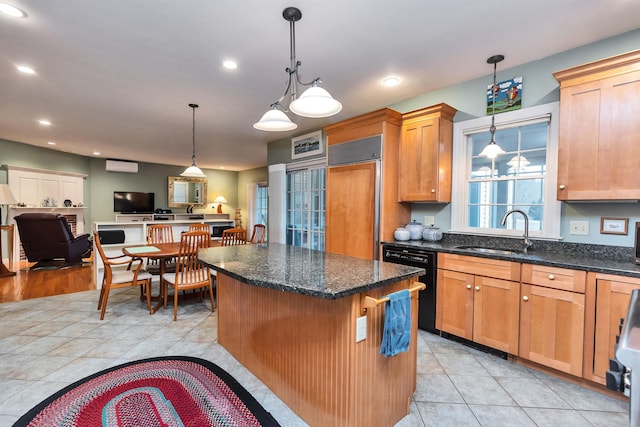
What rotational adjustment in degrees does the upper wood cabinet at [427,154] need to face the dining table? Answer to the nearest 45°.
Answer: approximately 45° to its right

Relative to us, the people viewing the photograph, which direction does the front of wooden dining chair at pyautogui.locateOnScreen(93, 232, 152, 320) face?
facing to the right of the viewer

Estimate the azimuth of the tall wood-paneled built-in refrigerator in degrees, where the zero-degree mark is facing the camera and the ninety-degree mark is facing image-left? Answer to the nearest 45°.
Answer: approximately 45°

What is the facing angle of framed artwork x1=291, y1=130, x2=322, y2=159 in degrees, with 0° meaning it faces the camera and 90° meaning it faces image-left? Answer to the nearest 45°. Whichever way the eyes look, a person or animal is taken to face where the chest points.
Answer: approximately 45°

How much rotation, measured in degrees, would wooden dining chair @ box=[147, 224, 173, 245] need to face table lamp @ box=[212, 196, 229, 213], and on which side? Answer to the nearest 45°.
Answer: approximately 180°

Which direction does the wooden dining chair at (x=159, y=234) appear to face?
toward the camera

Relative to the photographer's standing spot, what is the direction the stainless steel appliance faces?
facing to the left of the viewer

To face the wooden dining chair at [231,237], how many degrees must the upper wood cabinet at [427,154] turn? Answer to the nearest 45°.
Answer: approximately 45° to its right

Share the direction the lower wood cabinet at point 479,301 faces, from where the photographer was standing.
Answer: facing the viewer and to the left of the viewer

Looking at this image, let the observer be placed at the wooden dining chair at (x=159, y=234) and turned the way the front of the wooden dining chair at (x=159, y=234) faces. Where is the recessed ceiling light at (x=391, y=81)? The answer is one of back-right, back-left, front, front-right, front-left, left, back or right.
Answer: front-left

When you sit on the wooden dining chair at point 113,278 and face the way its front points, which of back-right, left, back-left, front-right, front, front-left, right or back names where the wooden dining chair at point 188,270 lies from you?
front-right
